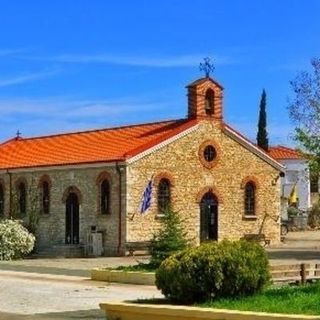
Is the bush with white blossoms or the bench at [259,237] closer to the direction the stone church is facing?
the bench

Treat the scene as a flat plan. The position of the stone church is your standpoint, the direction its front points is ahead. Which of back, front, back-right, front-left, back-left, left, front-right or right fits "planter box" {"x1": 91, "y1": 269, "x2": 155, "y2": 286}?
front-right

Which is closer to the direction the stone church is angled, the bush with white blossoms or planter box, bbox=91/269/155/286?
the planter box

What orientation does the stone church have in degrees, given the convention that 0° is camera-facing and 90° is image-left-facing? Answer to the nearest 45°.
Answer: approximately 315°

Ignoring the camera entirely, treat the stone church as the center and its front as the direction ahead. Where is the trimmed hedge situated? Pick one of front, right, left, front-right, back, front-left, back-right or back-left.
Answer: front-right

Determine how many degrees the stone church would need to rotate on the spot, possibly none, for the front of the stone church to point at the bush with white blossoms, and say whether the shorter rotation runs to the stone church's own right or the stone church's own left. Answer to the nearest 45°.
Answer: approximately 90° to the stone church's own right

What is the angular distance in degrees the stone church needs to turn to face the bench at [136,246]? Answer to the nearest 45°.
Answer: approximately 45° to its right

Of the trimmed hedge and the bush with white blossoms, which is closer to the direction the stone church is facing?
the trimmed hedge
